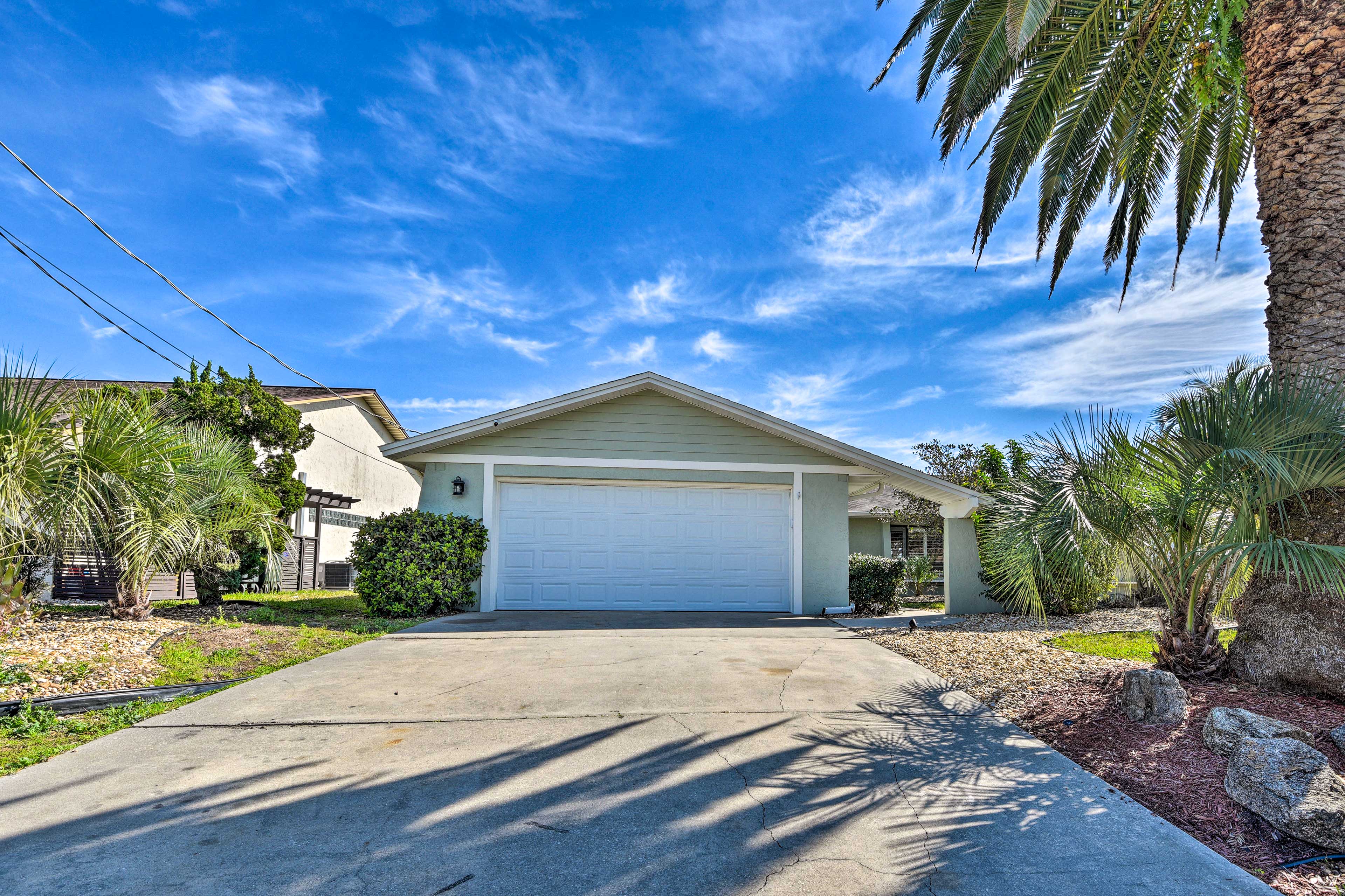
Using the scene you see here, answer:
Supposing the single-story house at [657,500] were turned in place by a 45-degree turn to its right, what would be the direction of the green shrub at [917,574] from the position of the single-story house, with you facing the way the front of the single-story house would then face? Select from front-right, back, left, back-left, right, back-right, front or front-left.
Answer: back

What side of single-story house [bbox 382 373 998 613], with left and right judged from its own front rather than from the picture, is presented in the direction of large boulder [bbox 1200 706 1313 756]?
front

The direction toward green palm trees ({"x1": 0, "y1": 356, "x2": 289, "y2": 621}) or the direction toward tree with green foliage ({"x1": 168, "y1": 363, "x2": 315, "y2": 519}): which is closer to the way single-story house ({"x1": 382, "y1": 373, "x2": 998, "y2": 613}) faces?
the green palm trees

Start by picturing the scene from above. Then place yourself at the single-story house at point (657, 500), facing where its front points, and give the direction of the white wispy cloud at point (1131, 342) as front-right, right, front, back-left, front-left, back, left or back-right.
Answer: left

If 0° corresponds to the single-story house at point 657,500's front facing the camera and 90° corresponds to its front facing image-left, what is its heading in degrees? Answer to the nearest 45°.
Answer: approximately 0°

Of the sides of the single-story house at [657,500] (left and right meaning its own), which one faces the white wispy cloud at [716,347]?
back

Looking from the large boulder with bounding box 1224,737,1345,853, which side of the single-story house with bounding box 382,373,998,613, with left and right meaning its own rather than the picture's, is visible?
front

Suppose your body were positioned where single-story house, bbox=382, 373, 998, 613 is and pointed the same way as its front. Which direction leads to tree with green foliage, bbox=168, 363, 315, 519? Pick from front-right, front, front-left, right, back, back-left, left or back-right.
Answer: right

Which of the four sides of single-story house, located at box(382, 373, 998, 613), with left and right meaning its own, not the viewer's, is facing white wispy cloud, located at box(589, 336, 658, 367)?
back

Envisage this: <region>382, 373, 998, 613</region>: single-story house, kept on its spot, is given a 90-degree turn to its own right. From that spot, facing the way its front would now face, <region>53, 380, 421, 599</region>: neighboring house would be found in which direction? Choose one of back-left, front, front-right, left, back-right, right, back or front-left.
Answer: front-right
